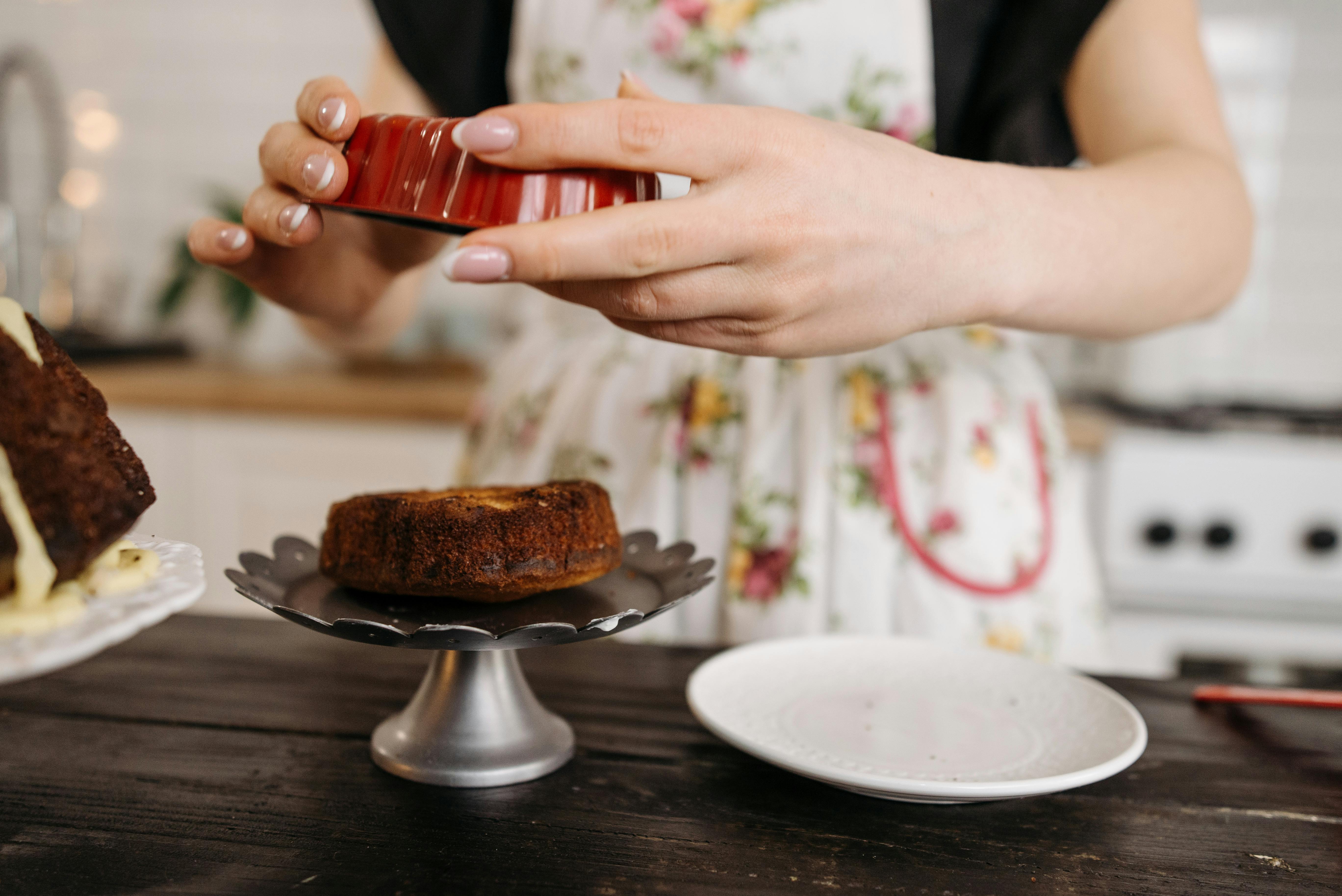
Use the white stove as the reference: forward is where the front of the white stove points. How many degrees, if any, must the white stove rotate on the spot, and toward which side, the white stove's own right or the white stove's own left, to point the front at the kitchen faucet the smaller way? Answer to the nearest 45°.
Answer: approximately 90° to the white stove's own right

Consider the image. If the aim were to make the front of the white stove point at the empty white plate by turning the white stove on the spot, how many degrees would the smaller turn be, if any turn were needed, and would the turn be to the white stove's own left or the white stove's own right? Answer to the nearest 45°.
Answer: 0° — it already faces it

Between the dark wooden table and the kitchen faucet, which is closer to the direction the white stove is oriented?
the dark wooden table

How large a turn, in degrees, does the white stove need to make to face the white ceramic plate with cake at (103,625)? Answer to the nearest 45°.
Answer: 0° — it already faces it

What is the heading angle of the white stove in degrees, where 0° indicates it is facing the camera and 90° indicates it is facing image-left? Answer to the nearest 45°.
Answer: approximately 0°

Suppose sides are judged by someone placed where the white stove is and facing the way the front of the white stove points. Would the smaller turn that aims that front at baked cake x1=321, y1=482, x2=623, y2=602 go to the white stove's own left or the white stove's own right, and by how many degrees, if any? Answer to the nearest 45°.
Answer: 0° — it already faces it
